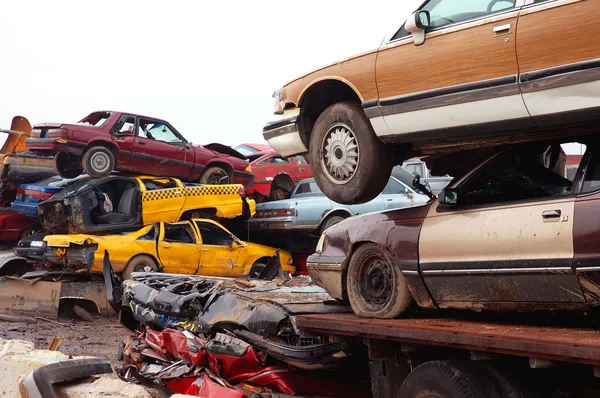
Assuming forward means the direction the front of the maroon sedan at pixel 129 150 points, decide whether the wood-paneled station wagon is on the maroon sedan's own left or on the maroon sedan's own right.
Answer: on the maroon sedan's own right

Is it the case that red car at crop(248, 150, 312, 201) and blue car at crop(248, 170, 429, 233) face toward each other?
no

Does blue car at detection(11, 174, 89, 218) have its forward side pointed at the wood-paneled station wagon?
no

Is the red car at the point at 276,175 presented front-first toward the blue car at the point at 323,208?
no

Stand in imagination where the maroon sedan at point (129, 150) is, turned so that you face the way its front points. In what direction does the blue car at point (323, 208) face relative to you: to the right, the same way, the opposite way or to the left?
the same way

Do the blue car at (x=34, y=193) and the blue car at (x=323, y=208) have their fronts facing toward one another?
no

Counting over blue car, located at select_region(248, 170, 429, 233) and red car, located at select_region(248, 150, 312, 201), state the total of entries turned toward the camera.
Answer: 0

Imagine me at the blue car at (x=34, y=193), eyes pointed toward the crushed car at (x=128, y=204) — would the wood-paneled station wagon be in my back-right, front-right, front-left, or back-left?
front-right

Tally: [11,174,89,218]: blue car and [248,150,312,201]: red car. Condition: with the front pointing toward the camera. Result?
0

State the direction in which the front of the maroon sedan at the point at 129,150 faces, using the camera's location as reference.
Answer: facing away from the viewer and to the right of the viewer

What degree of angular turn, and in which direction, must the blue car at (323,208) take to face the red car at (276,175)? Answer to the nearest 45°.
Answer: approximately 90° to its left
